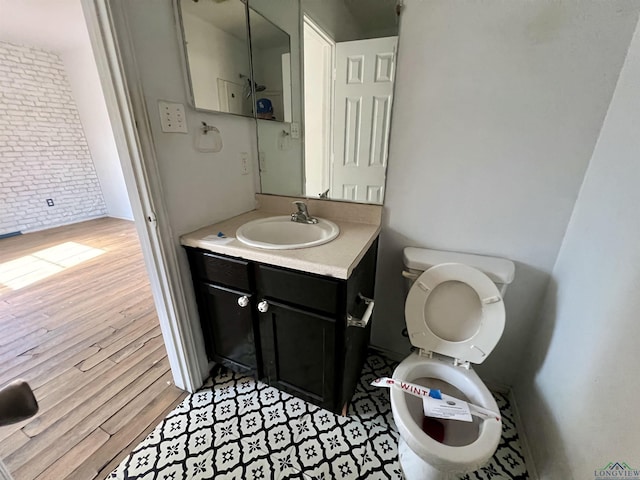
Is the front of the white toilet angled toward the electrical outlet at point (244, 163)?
no

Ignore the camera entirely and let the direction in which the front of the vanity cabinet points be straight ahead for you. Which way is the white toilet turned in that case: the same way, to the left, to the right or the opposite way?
the same way

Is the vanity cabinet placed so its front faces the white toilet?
no

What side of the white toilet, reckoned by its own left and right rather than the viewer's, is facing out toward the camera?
front

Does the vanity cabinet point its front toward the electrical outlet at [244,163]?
no

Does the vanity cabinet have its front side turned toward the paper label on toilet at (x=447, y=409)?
no

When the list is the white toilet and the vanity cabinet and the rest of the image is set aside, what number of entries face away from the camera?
0

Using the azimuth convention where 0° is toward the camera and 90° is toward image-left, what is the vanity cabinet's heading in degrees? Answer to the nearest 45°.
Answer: approximately 45°
